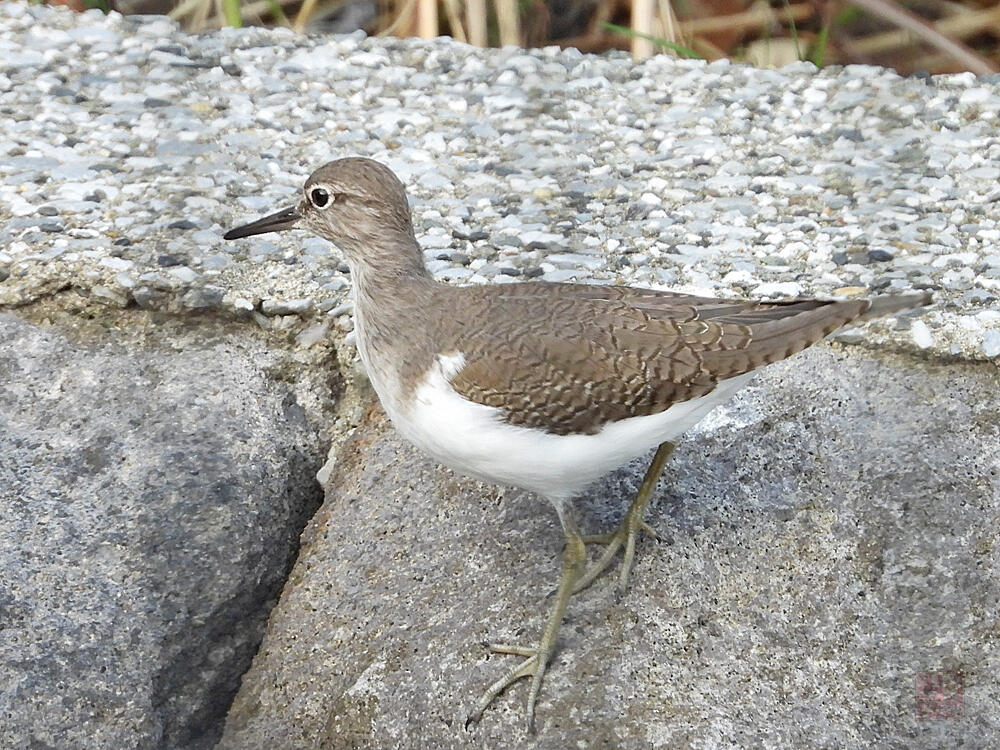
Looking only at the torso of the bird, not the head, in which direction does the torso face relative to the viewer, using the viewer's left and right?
facing to the left of the viewer

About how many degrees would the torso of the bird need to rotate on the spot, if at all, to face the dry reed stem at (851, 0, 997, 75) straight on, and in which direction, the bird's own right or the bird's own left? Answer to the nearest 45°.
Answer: approximately 135° to the bird's own right

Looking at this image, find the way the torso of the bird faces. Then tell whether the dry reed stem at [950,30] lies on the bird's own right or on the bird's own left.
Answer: on the bird's own right

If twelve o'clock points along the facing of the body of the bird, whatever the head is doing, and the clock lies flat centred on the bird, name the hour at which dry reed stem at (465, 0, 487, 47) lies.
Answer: The dry reed stem is roughly at 3 o'clock from the bird.

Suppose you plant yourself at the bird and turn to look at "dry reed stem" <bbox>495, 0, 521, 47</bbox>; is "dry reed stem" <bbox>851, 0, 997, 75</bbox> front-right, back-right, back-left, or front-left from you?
front-right

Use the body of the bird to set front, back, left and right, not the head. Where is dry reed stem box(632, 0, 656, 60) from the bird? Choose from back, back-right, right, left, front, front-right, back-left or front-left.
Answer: right

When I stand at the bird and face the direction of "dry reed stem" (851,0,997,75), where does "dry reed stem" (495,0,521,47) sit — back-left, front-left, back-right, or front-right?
front-left

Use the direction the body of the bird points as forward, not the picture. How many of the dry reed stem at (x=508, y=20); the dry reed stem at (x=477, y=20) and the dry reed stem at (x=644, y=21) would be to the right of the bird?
3

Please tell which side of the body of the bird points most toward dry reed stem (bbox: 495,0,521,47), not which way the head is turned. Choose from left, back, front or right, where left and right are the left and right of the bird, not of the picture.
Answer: right
